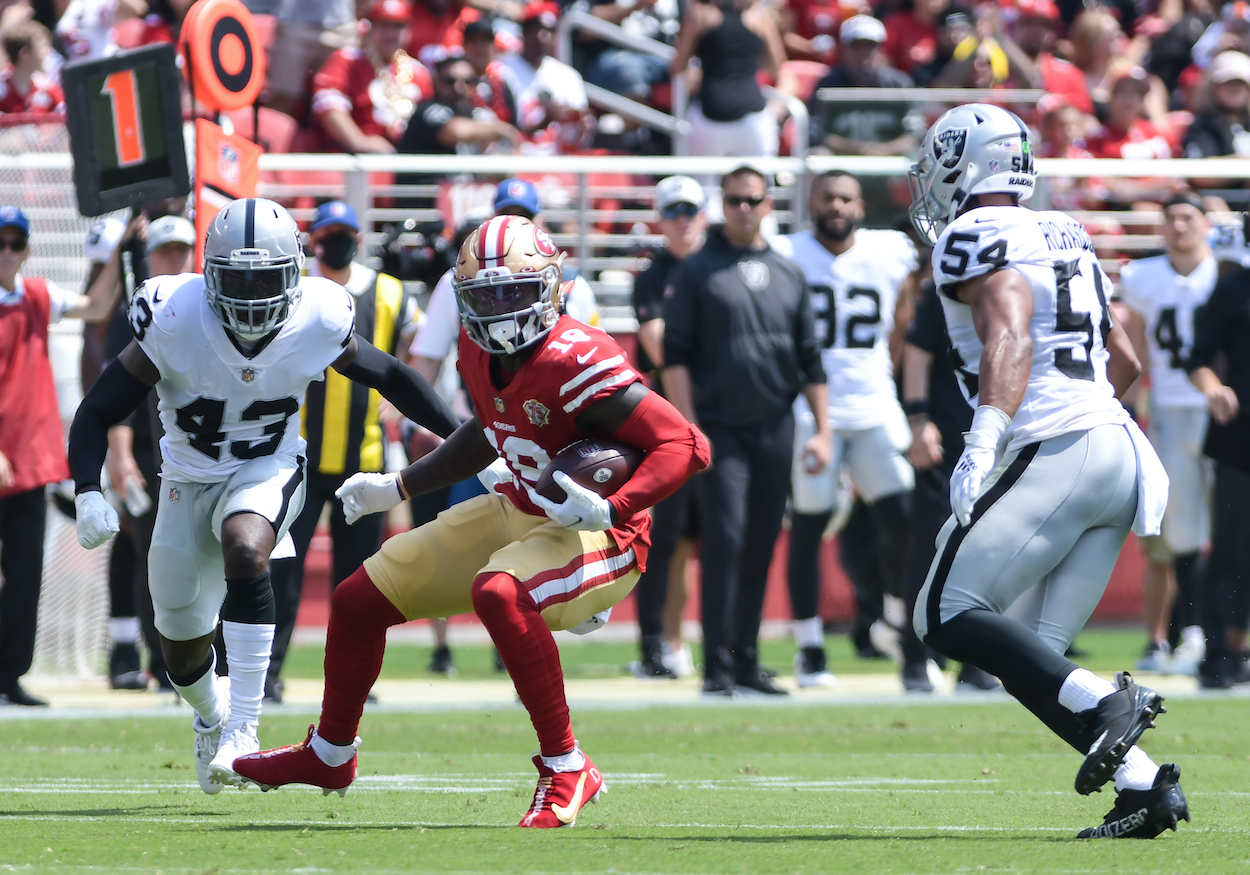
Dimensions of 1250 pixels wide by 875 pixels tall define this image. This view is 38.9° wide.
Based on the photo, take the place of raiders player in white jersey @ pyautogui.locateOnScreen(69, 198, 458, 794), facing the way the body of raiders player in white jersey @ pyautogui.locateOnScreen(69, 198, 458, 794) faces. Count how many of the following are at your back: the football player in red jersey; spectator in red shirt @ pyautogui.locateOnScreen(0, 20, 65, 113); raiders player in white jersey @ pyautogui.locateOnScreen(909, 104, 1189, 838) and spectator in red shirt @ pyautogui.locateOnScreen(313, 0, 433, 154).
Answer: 2

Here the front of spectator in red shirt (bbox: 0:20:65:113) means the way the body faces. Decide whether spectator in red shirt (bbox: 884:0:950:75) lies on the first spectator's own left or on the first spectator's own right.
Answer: on the first spectator's own left

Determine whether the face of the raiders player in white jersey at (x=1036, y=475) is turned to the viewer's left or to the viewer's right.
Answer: to the viewer's left

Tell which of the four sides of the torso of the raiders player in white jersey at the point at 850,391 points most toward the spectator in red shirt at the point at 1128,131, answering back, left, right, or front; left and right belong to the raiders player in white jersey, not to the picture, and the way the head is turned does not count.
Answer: back

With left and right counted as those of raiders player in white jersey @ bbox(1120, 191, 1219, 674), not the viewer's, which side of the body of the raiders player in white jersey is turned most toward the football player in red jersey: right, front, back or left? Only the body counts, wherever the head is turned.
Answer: front

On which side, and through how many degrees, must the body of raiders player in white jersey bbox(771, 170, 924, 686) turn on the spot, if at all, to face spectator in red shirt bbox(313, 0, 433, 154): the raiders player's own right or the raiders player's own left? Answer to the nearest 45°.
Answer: approximately 135° to the raiders player's own right
